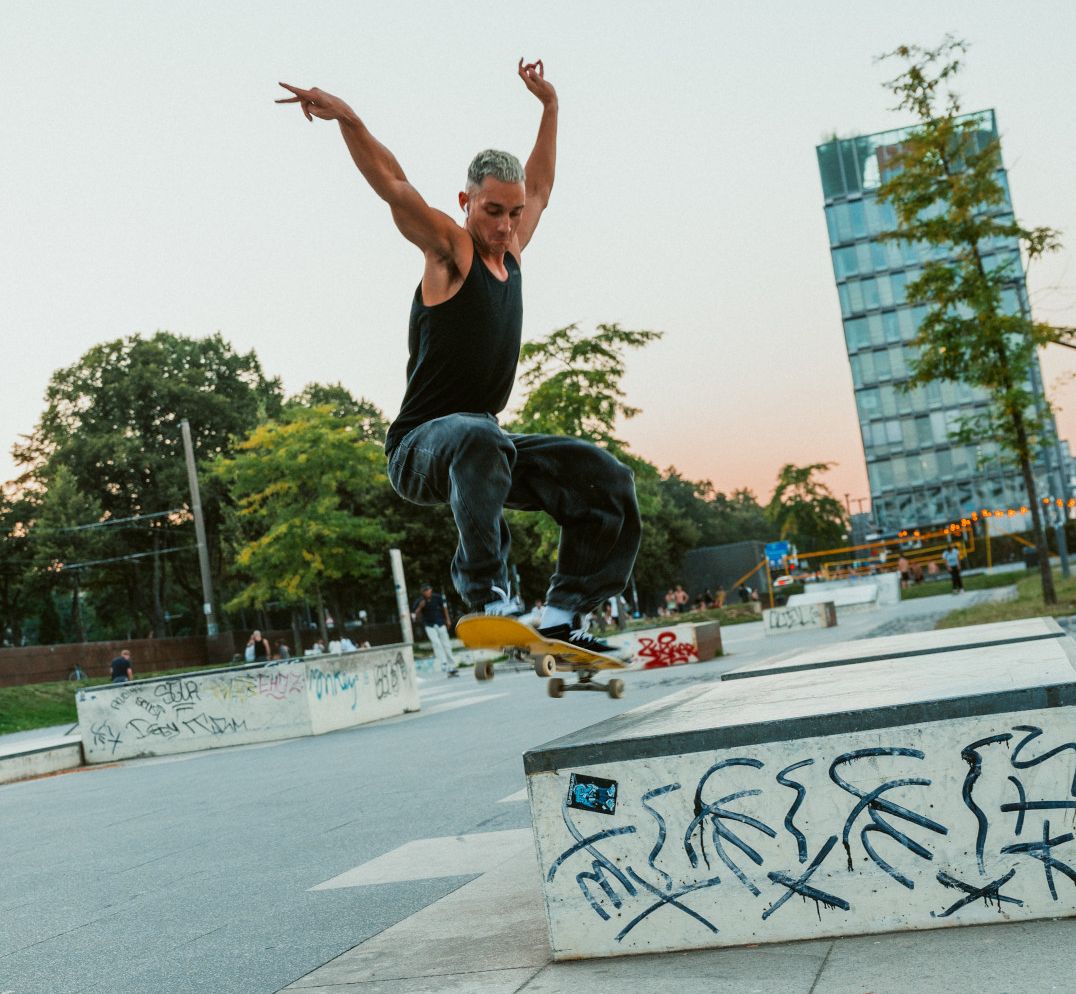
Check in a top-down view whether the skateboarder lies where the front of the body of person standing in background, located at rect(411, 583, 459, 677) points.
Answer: yes

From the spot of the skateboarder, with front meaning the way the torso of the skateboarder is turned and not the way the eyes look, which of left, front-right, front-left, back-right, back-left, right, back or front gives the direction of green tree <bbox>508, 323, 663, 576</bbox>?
back-left

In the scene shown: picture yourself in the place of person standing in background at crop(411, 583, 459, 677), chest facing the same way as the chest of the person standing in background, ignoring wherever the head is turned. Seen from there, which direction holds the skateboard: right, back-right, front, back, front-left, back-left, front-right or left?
front

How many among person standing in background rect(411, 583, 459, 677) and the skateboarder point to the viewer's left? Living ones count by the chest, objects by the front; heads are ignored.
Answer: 0

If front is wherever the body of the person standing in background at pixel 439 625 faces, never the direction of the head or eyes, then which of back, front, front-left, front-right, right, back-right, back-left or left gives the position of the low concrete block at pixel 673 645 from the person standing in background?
front-left

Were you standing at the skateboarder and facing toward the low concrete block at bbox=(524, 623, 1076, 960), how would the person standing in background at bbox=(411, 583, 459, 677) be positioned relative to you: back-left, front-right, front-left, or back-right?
back-left

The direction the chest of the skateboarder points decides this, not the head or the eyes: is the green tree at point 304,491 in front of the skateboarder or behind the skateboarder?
behind

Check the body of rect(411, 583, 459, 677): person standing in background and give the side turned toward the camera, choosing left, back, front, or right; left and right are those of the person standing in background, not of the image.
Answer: front

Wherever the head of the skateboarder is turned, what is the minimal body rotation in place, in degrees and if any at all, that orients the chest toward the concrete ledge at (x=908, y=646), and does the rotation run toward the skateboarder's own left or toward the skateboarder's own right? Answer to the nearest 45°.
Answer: approximately 90° to the skateboarder's own left

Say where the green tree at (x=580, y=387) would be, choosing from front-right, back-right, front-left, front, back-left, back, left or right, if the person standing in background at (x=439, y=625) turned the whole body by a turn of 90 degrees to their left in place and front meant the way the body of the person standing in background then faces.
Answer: front-left

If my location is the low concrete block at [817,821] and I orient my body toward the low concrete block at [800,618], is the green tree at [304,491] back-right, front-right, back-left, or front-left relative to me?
front-left

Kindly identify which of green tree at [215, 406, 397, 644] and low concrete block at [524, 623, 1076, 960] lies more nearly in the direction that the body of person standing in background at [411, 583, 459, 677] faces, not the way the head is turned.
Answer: the low concrete block

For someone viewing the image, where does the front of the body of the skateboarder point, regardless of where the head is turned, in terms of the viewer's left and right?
facing the viewer and to the right of the viewer

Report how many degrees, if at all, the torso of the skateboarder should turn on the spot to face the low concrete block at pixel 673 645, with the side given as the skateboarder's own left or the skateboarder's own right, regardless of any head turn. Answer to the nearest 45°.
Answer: approximately 135° to the skateboarder's own left
